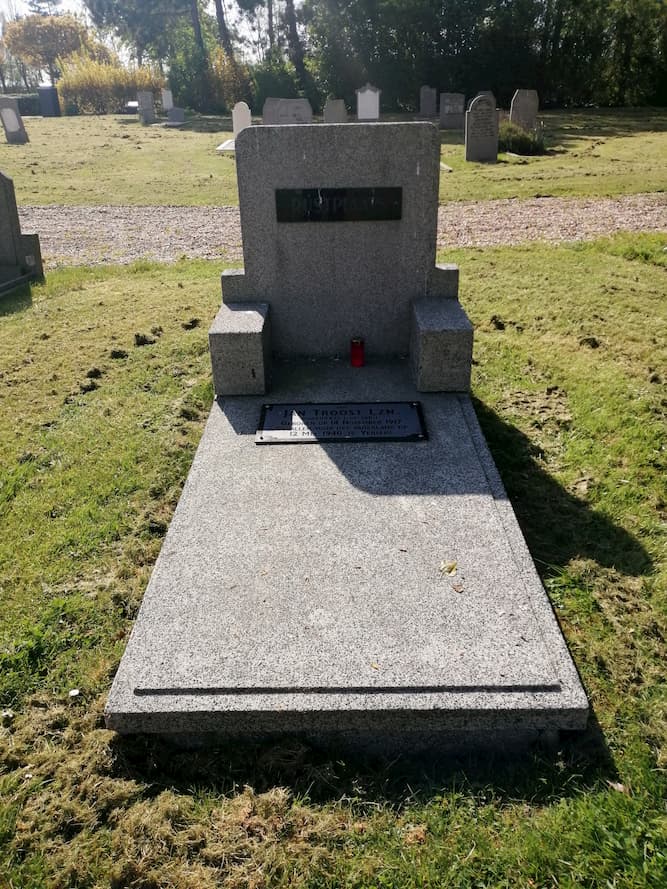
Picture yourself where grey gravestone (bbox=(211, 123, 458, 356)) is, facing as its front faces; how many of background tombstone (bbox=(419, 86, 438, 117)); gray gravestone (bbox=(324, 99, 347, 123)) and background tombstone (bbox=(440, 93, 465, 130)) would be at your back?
3

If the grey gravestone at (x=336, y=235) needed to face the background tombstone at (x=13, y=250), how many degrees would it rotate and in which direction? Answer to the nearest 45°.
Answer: approximately 135° to its right

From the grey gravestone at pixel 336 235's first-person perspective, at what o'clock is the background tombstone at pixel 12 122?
The background tombstone is roughly at 5 o'clock from the grey gravestone.

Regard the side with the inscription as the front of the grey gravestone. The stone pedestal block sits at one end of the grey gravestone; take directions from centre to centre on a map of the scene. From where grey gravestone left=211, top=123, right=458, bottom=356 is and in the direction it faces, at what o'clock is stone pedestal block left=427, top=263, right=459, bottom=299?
The stone pedestal block is roughly at 9 o'clock from the grey gravestone.

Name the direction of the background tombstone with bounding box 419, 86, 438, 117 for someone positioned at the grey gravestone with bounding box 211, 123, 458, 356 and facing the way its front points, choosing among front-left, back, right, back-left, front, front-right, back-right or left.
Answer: back

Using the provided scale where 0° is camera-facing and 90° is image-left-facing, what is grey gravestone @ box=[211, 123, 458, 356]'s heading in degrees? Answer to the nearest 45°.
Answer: approximately 0°

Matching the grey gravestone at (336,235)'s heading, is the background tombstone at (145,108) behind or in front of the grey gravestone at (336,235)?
behind

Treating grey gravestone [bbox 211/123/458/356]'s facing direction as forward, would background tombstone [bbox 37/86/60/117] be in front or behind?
behind

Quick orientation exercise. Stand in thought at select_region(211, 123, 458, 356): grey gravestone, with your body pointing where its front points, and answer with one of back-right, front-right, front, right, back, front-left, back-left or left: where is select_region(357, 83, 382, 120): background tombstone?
back
